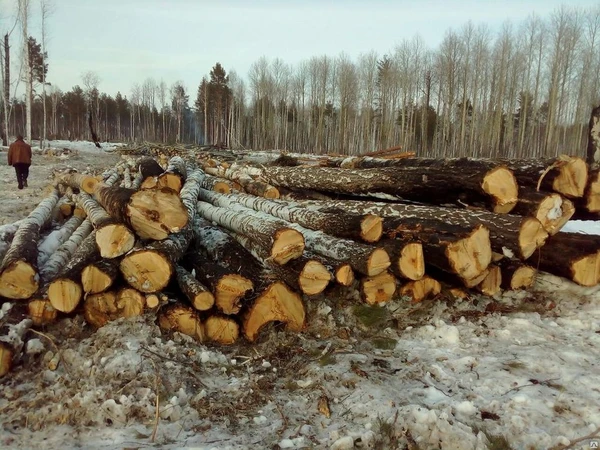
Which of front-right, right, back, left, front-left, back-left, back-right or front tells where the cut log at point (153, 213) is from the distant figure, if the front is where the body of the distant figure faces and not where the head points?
back

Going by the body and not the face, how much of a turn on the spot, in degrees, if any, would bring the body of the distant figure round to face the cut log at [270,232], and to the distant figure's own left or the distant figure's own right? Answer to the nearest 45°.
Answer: approximately 180°

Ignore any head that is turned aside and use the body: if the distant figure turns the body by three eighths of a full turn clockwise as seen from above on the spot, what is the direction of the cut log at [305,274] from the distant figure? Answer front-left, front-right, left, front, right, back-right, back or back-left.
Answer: front-right

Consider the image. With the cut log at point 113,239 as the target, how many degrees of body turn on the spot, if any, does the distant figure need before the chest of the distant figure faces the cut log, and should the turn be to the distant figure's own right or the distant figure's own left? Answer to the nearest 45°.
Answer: approximately 180°

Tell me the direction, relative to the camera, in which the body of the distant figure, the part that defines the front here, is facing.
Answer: away from the camera

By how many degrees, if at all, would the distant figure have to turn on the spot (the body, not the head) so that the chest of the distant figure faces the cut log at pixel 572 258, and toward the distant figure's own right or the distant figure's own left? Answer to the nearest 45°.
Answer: approximately 180°

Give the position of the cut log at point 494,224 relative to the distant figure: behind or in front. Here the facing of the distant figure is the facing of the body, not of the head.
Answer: behind

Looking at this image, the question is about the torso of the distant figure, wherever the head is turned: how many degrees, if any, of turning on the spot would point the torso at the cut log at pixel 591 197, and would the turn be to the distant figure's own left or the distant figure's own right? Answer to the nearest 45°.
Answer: approximately 135° to the distant figure's own right

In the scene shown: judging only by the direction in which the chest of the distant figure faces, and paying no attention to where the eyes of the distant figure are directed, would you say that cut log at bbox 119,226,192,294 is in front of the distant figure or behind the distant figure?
behind

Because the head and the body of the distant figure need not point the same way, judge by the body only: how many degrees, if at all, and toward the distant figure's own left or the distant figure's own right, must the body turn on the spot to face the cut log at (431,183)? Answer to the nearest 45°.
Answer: approximately 180°

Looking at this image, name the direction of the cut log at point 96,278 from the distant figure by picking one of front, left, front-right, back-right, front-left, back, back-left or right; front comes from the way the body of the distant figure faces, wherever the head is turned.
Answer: back

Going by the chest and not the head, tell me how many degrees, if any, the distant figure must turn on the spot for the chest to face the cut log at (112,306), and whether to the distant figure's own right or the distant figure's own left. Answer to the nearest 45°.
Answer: approximately 180°

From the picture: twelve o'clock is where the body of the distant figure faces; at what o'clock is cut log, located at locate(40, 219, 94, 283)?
The cut log is roughly at 6 o'clock from the distant figure.
